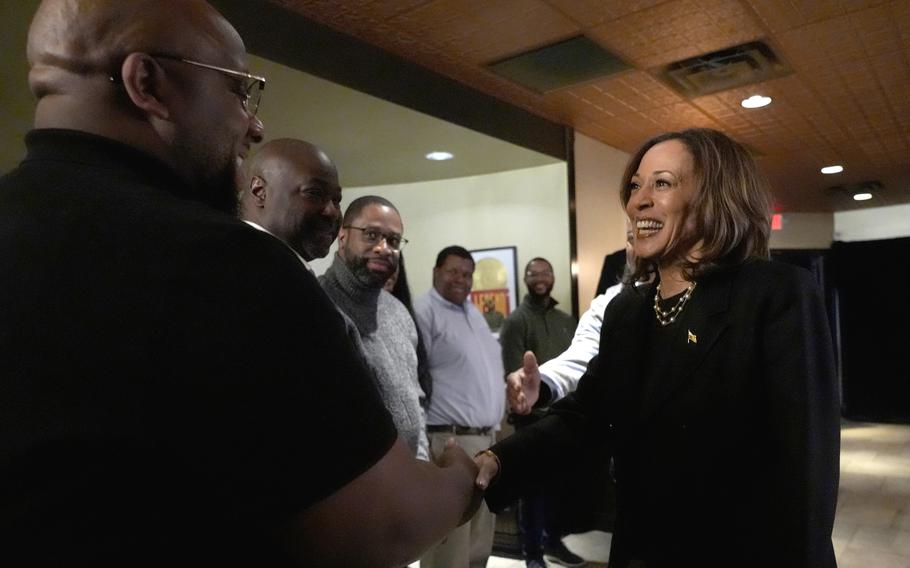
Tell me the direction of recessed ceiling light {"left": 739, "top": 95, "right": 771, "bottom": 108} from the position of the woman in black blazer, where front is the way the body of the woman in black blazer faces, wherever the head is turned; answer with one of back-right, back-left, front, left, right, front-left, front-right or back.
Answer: back-right

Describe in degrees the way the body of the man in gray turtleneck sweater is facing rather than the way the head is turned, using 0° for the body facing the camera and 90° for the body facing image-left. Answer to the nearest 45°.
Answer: approximately 315°

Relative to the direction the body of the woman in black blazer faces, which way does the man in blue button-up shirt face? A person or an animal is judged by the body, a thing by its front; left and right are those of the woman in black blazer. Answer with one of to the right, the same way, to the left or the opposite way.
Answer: to the left

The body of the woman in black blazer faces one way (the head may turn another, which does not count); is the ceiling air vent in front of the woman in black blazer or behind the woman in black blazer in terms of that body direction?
behind

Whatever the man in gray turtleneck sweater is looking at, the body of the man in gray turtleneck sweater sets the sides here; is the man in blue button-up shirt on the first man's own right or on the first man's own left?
on the first man's own left

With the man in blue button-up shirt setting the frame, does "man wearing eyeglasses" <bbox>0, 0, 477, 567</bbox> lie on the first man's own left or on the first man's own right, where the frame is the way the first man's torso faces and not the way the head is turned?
on the first man's own right

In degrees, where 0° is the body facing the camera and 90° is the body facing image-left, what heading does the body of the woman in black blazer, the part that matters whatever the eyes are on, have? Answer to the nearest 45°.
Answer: approximately 45°

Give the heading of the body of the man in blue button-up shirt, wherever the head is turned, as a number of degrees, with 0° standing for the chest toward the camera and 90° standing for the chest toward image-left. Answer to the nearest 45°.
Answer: approximately 315°

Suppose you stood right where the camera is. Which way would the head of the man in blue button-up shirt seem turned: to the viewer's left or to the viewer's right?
to the viewer's right

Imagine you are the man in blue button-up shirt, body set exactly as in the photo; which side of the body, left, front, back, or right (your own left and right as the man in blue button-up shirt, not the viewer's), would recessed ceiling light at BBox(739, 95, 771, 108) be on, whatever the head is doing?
left
